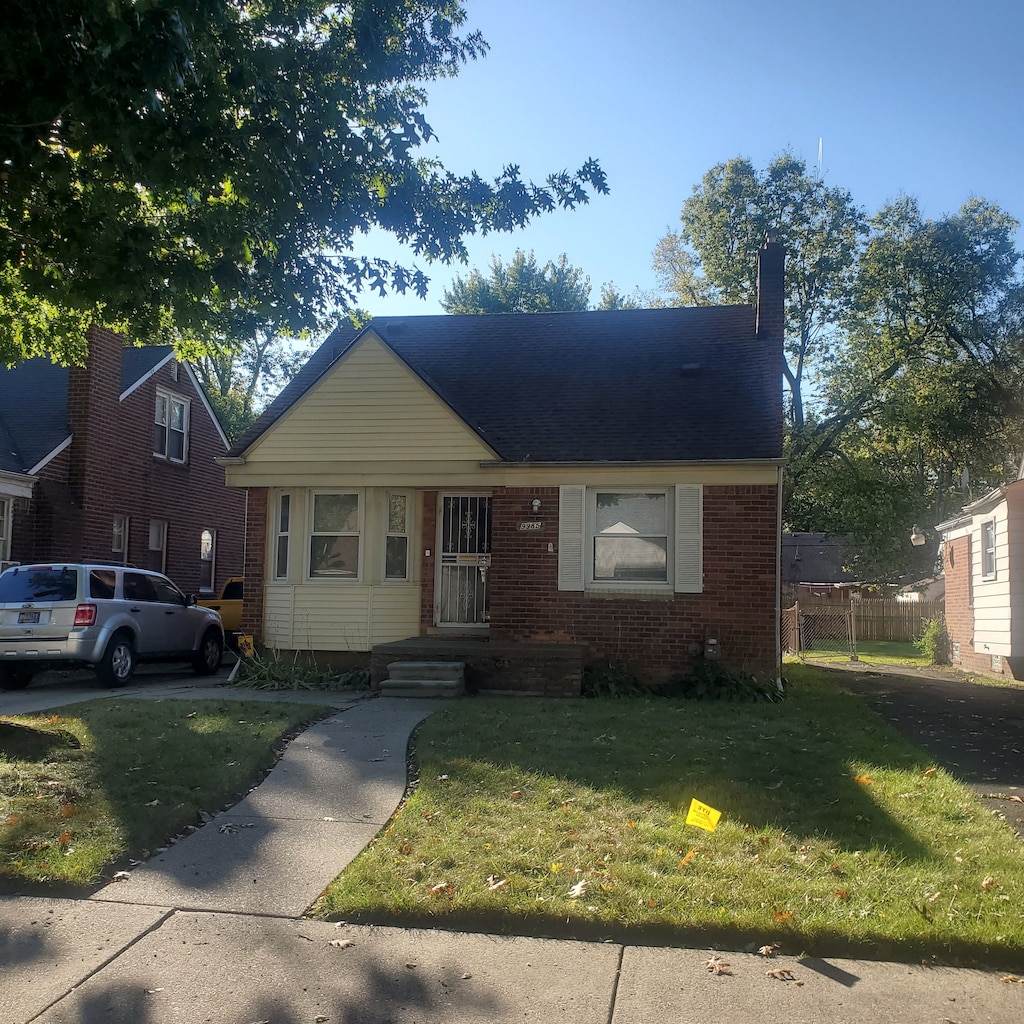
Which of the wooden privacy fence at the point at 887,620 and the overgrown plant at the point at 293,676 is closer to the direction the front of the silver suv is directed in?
the wooden privacy fence

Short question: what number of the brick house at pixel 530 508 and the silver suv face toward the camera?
1

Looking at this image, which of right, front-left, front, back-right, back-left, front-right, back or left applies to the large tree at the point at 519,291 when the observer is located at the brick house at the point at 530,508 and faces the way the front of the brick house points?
back

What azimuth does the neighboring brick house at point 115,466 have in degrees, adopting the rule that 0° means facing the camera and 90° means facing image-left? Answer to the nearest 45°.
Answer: approximately 45°

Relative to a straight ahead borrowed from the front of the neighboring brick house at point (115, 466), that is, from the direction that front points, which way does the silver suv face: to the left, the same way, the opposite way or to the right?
the opposite way

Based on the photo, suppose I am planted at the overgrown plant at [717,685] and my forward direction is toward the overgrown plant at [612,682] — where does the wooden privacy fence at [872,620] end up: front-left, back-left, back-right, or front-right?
back-right

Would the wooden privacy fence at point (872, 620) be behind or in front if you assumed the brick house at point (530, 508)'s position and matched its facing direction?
behind

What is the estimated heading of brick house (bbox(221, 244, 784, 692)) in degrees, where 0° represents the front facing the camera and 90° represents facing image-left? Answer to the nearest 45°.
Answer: approximately 0°

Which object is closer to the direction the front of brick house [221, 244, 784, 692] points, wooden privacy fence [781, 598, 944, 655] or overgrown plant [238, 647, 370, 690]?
the overgrown plant

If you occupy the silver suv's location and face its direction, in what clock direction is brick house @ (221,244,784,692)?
The brick house is roughly at 2 o'clock from the silver suv.

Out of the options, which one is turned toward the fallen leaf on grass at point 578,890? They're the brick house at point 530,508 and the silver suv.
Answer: the brick house
